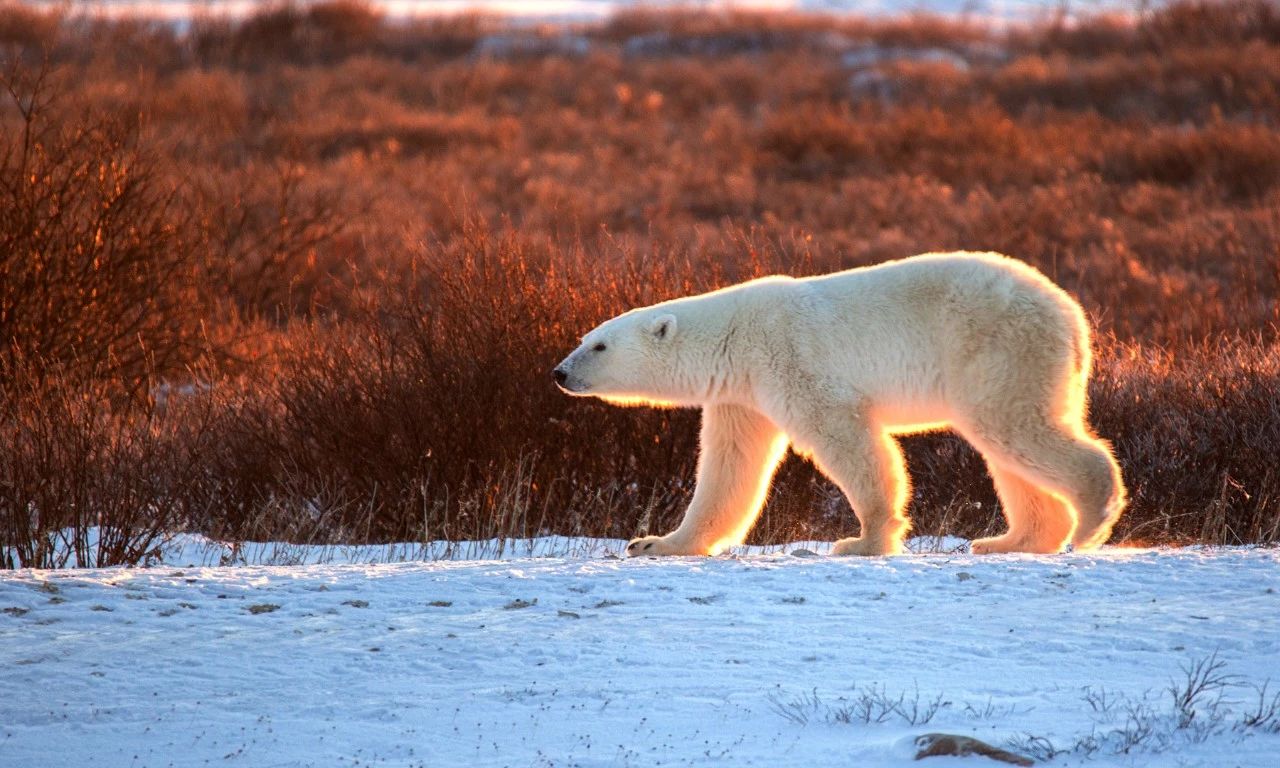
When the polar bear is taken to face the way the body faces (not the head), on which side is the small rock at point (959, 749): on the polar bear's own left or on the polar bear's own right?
on the polar bear's own left

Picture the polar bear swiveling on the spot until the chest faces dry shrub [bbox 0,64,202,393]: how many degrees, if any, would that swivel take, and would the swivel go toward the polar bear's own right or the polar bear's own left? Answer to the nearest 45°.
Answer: approximately 45° to the polar bear's own right

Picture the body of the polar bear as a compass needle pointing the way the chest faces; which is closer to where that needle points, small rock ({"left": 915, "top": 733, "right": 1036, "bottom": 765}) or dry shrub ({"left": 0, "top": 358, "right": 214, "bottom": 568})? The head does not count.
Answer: the dry shrub

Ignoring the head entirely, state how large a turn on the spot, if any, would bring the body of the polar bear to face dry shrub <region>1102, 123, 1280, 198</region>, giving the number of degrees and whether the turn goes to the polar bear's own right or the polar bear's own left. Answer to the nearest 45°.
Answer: approximately 90° to the polar bear's own right

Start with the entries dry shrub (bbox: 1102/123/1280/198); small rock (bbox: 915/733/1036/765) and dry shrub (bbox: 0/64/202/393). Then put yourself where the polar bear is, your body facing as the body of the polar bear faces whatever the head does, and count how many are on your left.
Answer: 1

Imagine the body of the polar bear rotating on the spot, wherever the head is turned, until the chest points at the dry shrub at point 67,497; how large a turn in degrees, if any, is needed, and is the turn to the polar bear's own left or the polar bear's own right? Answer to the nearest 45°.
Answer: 0° — it already faces it

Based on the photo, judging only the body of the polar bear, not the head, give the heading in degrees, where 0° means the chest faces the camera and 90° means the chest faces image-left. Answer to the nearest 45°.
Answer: approximately 90°

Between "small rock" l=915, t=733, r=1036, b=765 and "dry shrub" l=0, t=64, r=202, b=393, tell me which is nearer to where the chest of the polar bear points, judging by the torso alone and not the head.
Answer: the dry shrub
